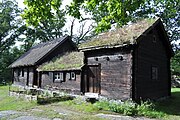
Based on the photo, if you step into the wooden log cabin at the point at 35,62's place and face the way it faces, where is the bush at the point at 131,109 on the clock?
The bush is roughly at 10 o'clock from the wooden log cabin.

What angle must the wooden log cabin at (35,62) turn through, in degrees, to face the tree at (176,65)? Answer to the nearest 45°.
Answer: approximately 135° to its left

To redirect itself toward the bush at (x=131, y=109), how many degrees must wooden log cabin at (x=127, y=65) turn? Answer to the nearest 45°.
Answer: approximately 45° to its left

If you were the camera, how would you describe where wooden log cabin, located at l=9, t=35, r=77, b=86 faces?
facing the viewer and to the left of the viewer

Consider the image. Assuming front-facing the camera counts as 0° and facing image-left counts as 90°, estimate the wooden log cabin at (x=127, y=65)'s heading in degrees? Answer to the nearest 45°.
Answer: approximately 45°
